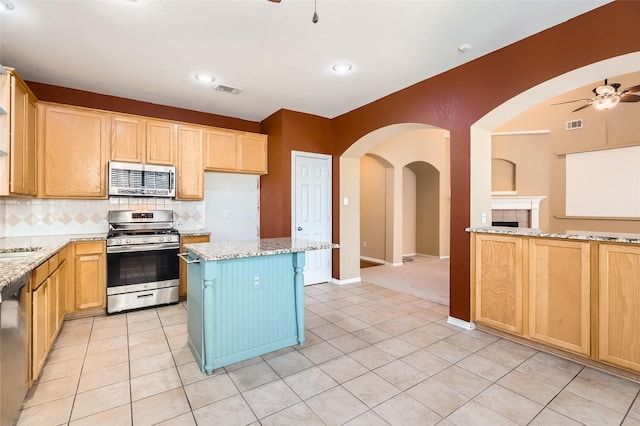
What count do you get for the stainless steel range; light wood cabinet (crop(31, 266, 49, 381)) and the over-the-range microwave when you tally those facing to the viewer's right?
1

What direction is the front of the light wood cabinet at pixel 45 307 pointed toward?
to the viewer's right

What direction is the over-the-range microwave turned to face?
toward the camera

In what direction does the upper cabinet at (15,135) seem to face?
to the viewer's right

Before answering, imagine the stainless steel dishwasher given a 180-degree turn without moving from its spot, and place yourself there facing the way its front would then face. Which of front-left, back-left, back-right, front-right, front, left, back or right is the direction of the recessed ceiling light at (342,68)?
back

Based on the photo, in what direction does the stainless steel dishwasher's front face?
to the viewer's right

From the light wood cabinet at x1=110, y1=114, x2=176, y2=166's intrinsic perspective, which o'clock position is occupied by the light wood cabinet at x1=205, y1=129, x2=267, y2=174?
the light wood cabinet at x1=205, y1=129, x2=267, y2=174 is roughly at 9 o'clock from the light wood cabinet at x1=110, y1=114, x2=176, y2=166.

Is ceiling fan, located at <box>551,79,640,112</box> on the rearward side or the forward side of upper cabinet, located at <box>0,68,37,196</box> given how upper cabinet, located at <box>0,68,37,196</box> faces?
on the forward side

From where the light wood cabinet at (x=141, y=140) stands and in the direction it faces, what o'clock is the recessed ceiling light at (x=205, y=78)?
The recessed ceiling light is roughly at 11 o'clock from the light wood cabinet.

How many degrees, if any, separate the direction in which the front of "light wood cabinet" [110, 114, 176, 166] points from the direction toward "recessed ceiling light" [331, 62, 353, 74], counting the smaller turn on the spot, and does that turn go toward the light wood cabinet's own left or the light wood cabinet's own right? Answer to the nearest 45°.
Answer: approximately 45° to the light wood cabinet's own left

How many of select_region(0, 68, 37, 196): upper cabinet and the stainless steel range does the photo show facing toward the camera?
1

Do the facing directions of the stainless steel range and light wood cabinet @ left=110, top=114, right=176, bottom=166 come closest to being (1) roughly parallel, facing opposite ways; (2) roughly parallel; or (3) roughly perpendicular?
roughly parallel

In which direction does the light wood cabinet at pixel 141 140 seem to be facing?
toward the camera

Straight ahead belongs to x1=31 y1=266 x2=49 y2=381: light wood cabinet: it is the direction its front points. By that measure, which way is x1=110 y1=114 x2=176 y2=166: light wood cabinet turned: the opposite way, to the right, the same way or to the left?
to the right

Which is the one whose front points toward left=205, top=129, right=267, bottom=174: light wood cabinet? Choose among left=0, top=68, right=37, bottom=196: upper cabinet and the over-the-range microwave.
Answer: the upper cabinet

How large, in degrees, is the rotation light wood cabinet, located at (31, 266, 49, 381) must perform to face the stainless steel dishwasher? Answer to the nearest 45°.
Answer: approximately 90° to its right

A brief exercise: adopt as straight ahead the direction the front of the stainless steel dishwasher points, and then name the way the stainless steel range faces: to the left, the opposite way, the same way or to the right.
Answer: to the right

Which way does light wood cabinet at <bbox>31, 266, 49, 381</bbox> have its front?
to the viewer's right

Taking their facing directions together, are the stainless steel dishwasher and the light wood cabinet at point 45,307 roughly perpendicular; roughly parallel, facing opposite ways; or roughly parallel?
roughly parallel
